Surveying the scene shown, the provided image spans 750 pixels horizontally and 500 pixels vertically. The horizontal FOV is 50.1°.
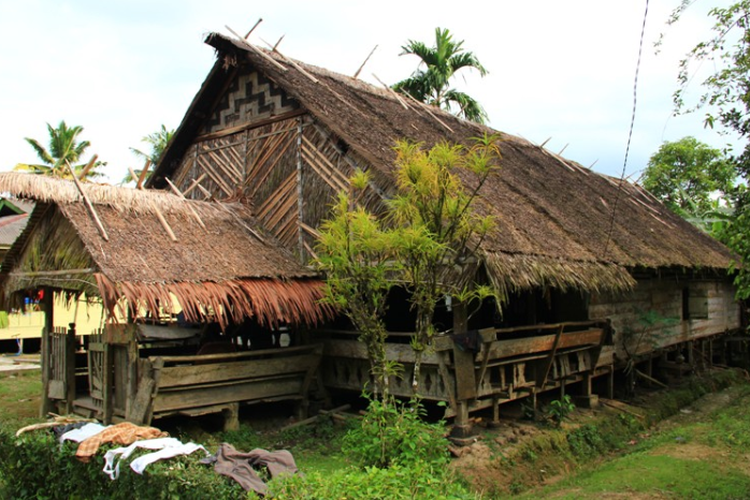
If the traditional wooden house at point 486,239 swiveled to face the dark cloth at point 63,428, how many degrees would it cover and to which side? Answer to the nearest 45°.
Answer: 0° — it already faces it

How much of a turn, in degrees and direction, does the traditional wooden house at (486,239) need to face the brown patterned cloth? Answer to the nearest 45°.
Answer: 0° — it already faces it

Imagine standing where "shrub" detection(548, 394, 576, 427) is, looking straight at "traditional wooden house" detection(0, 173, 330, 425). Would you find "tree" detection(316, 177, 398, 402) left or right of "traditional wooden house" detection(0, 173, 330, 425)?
left

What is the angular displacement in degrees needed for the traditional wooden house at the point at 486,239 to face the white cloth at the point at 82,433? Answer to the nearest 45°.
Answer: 0° — it already faces it

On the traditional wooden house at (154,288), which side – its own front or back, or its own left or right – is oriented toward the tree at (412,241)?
left

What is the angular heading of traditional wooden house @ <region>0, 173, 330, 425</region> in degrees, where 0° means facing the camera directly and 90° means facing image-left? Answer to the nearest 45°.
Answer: approximately 45°

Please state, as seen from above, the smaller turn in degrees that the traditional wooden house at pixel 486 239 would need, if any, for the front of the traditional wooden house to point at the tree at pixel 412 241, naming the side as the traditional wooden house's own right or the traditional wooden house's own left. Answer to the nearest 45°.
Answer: approximately 45° to the traditional wooden house's own left

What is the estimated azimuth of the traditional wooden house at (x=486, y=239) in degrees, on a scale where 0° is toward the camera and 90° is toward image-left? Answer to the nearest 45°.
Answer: approximately 45°

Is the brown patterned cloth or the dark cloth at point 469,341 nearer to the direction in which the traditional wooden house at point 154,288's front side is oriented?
the brown patterned cloth

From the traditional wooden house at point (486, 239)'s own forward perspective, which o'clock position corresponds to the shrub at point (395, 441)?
The shrub is roughly at 11 o'clock from the traditional wooden house.

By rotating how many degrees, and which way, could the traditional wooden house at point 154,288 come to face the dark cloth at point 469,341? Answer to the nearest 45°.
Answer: approximately 90° to its left
